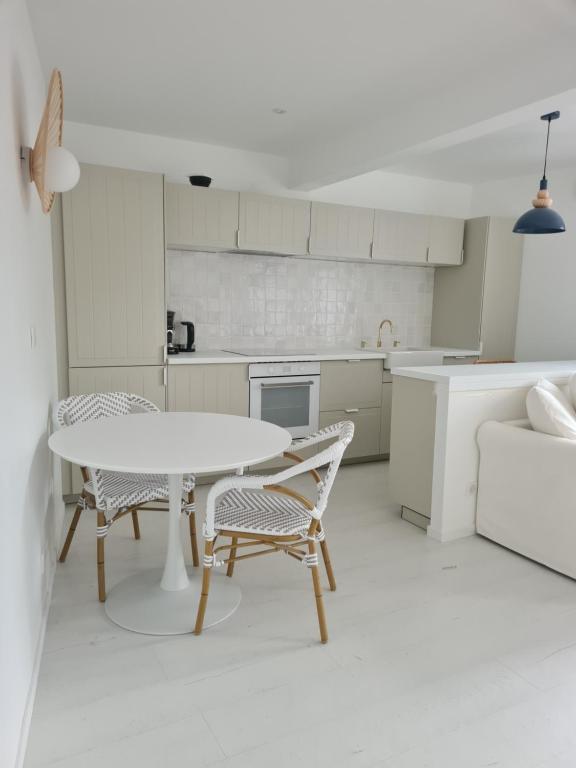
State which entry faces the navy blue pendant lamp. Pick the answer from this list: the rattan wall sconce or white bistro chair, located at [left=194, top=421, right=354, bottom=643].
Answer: the rattan wall sconce

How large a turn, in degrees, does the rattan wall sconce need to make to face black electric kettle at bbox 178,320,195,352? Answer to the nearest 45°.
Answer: approximately 45° to its left

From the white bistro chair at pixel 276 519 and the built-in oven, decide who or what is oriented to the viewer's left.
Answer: the white bistro chair

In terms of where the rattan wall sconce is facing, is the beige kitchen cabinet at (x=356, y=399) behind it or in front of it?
in front

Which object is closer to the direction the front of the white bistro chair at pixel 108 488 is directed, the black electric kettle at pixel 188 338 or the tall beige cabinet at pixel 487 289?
the tall beige cabinet

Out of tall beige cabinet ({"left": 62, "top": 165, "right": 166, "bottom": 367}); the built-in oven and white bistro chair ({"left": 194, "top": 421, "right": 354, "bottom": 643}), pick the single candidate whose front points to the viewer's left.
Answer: the white bistro chair

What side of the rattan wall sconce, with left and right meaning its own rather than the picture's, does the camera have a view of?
right

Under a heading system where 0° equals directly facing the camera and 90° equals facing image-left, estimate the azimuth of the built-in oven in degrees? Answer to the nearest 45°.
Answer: approximately 0°

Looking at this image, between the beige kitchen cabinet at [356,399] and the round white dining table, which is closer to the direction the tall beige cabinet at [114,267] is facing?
the round white dining table

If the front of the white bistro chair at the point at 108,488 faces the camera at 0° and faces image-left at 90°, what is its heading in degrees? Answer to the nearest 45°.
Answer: approximately 315°

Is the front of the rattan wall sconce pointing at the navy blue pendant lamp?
yes

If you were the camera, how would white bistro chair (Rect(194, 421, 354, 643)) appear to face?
facing to the left of the viewer

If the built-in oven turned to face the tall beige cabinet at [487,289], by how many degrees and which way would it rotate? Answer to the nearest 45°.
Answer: approximately 135° to its left

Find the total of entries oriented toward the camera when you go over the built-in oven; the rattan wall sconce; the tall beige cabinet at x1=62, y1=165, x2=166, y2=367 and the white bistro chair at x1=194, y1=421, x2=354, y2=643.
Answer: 2
